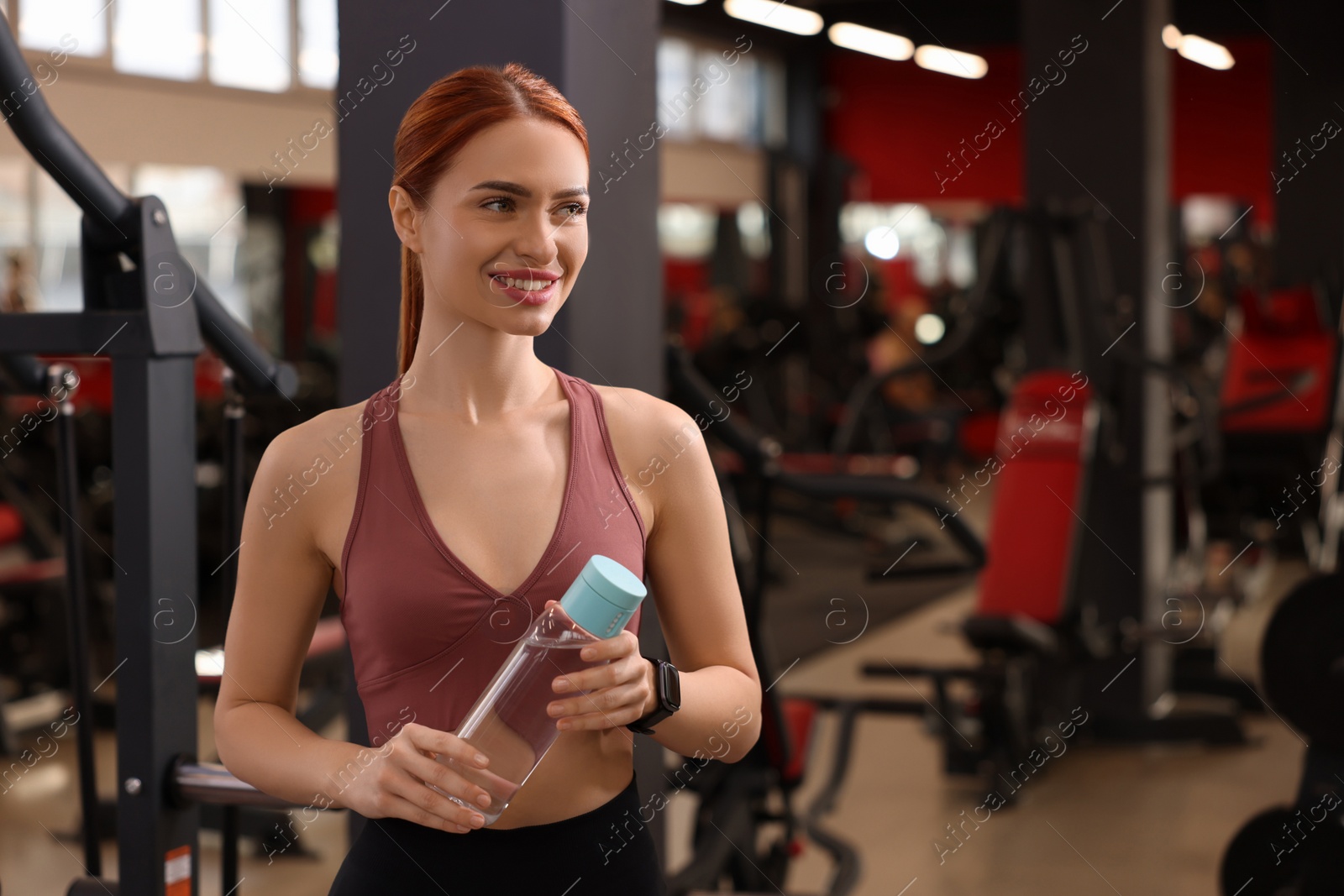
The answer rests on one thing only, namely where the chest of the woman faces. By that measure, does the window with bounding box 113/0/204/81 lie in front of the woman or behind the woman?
behind

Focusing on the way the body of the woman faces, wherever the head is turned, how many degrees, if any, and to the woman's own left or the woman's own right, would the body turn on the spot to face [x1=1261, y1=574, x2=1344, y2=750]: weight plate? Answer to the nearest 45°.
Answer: approximately 135° to the woman's own left

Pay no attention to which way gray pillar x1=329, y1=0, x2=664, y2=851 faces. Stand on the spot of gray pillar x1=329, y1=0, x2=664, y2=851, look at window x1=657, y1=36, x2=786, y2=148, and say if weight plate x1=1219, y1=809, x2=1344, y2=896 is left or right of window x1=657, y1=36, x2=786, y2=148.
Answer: right

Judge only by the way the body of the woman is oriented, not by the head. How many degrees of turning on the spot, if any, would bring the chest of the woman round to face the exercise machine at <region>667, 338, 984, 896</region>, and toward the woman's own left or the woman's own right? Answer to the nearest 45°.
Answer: approximately 180°

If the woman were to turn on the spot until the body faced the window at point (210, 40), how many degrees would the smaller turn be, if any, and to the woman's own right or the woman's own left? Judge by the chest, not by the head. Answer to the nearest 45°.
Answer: approximately 180°

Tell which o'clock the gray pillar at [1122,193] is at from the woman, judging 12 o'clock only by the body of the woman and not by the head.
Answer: The gray pillar is roughly at 7 o'clock from the woman.

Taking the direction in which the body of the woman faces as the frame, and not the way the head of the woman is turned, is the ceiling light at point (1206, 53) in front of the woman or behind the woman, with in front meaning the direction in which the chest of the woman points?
behind

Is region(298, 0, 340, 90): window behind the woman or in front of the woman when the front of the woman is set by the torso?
behind

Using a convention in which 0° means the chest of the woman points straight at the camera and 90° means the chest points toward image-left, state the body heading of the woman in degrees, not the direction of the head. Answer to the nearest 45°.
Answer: approximately 0°

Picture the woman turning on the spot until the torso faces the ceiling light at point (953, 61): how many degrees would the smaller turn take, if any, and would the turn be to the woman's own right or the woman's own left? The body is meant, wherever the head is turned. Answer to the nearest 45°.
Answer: approximately 180°

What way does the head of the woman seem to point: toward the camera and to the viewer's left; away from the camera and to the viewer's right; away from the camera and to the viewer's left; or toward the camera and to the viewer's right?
toward the camera and to the viewer's right

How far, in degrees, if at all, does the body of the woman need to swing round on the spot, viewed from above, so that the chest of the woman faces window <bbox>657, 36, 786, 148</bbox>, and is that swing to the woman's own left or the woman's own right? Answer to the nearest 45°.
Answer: approximately 180°
